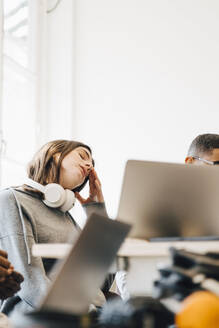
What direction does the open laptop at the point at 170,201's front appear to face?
away from the camera

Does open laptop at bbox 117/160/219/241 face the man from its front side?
yes
